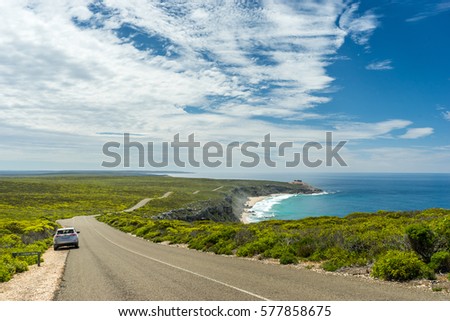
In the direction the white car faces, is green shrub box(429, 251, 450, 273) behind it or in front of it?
behind

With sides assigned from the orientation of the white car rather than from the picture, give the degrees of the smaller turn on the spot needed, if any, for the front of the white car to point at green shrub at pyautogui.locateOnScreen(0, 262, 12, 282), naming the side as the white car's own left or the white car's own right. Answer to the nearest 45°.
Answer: approximately 180°

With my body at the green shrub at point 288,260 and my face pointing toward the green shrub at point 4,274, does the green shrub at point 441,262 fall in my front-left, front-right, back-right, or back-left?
back-left

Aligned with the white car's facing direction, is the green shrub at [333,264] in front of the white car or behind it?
behind

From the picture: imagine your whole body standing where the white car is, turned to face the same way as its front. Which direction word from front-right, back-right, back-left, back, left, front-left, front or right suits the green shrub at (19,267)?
back

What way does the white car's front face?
away from the camera

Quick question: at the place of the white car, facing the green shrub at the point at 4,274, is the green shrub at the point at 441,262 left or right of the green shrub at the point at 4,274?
left
